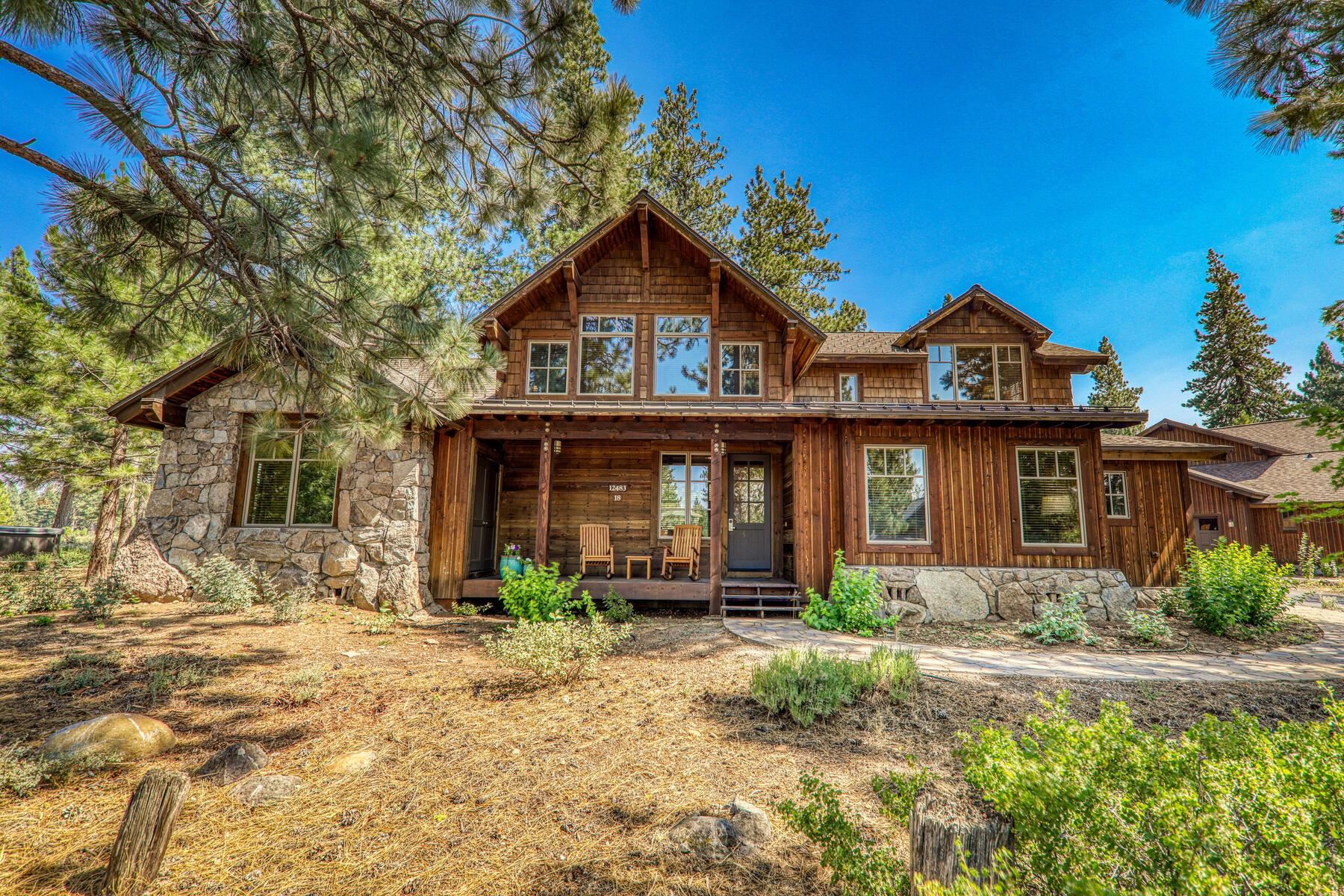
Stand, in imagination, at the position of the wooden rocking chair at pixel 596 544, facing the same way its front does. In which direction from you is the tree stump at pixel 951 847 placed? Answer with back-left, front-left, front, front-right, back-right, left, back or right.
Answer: front

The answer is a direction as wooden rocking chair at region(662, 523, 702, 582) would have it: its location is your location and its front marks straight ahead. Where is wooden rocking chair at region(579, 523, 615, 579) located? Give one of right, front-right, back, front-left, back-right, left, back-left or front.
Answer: front-right

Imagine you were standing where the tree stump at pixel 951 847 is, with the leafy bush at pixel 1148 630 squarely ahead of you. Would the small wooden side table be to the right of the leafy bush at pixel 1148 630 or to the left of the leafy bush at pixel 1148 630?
left

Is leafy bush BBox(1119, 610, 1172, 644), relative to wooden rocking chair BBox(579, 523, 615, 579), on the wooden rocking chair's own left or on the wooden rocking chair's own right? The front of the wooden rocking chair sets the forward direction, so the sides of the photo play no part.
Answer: on the wooden rocking chair's own left

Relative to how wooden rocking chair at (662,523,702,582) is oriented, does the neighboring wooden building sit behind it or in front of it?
behind

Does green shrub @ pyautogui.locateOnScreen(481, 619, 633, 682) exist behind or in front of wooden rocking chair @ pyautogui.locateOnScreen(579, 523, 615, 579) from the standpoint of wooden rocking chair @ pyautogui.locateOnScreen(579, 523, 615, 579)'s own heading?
in front

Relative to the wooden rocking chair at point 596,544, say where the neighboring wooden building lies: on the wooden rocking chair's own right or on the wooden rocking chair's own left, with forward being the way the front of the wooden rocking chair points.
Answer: on the wooden rocking chair's own left

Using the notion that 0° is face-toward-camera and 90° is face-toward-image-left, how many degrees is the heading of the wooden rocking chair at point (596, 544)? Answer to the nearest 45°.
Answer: approximately 0°

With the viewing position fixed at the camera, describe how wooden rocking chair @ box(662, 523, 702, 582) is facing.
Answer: facing the viewer and to the left of the viewer

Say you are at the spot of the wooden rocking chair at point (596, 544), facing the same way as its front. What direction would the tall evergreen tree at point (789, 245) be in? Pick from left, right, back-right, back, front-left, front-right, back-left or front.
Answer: back-left

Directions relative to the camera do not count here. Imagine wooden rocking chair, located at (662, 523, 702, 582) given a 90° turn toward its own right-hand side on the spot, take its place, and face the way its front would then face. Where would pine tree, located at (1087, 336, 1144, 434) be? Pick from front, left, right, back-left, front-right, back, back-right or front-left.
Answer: right

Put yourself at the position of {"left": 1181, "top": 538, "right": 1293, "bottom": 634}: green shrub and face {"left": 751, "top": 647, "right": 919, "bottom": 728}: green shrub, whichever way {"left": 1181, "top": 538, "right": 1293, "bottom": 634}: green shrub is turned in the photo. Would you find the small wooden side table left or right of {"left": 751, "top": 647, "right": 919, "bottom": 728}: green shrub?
right

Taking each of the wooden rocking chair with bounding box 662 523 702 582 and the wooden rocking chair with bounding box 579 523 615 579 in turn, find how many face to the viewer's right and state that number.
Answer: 0

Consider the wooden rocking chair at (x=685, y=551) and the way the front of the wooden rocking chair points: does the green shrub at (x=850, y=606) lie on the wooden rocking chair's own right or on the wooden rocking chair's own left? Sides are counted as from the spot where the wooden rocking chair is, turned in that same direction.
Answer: on the wooden rocking chair's own left
